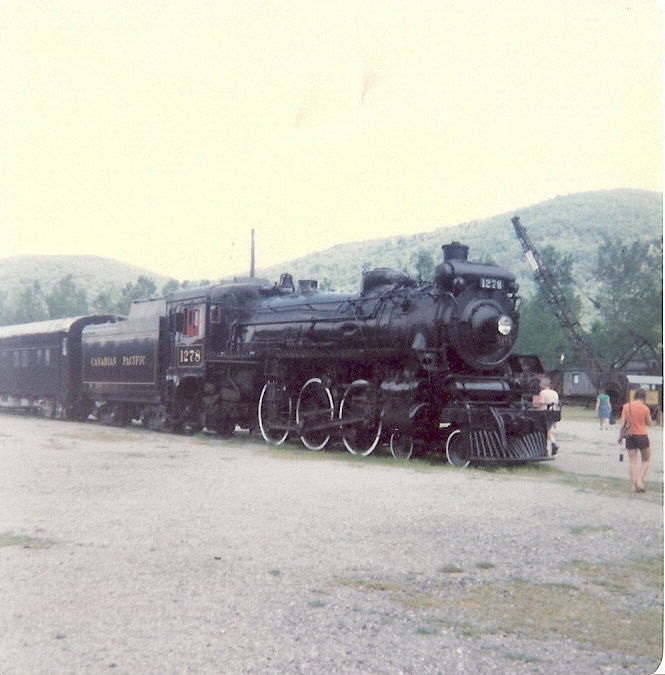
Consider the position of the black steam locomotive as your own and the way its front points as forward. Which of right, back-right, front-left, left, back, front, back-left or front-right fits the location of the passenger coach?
back

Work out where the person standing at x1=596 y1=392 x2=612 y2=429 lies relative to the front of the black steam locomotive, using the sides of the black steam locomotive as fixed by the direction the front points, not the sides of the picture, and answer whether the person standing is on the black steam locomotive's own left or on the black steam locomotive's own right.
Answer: on the black steam locomotive's own left

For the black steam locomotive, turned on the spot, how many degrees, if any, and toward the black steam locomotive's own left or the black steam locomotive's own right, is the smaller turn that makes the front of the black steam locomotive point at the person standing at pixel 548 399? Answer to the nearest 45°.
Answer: approximately 45° to the black steam locomotive's own left

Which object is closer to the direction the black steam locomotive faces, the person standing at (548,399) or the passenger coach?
the person standing

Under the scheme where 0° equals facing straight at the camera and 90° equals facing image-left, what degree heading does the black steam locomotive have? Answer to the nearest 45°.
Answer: approximately 315°

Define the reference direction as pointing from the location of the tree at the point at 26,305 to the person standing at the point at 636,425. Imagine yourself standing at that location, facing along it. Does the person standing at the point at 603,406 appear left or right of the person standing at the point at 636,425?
left
